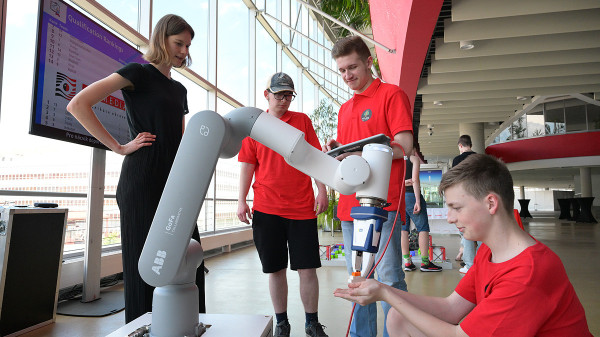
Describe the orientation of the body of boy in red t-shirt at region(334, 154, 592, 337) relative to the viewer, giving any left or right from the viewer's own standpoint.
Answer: facing to the left of the viewer

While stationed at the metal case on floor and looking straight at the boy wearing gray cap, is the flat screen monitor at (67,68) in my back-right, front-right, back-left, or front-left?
front-left

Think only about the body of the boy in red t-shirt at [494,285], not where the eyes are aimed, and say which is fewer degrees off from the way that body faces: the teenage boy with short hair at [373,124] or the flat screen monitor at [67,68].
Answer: the flat screen monitor

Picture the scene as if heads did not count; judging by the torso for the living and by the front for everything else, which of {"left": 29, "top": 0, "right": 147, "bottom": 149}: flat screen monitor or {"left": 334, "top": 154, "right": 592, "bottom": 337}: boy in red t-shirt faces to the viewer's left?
the boy in red t-shirt

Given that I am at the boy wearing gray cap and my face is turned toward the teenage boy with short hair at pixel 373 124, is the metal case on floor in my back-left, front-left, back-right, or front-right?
back-right

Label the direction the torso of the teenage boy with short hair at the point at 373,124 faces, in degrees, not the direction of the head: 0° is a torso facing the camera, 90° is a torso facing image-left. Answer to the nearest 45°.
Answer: approximately 45°

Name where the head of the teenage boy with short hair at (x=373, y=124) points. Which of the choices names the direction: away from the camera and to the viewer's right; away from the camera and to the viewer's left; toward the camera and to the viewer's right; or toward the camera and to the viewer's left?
toward the camera and to the viewer's left

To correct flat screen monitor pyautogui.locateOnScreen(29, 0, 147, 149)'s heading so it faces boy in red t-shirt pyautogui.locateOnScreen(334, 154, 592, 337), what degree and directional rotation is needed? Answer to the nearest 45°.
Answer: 0° — it already faces them

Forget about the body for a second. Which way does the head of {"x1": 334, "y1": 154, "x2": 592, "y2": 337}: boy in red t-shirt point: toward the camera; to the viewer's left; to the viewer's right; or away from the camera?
to the viewer's left

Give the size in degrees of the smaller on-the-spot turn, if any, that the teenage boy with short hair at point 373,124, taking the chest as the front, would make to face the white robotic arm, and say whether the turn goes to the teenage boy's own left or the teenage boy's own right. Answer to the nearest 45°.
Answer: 0° — they already face it

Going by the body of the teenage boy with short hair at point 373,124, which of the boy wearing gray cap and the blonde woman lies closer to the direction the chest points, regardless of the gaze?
the blonde woman

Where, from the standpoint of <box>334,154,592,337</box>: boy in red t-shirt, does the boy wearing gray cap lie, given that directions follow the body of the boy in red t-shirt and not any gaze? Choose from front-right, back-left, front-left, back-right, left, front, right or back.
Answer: front-right

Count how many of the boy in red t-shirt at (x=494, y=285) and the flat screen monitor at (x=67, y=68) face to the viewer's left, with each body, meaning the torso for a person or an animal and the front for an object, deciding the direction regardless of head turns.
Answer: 1

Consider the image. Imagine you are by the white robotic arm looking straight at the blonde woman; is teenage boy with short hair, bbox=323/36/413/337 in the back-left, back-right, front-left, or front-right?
front-right
